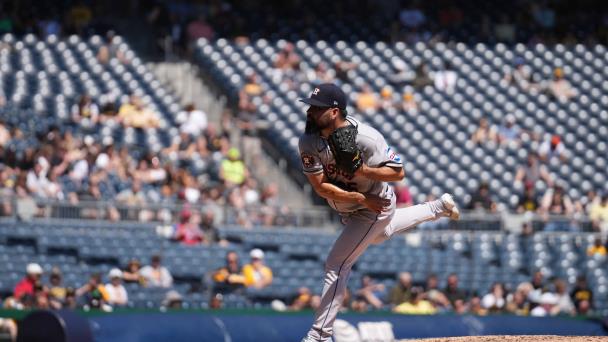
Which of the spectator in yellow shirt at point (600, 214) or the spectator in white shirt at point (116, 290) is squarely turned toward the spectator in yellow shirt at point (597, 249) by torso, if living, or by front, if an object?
the spectator in yellow shirt at point (600, 214)

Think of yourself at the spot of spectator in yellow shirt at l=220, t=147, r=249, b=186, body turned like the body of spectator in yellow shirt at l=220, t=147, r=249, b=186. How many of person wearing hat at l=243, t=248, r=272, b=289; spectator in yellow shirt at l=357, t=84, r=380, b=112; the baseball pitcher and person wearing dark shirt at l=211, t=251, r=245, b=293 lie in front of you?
3

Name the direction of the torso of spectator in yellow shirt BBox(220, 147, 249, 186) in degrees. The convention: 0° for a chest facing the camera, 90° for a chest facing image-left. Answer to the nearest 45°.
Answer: approximately 0°

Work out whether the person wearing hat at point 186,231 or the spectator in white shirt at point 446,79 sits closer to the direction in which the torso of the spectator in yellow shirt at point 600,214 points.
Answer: the person wearing hat

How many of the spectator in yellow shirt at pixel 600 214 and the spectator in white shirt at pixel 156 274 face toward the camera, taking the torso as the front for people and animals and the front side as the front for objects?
2
